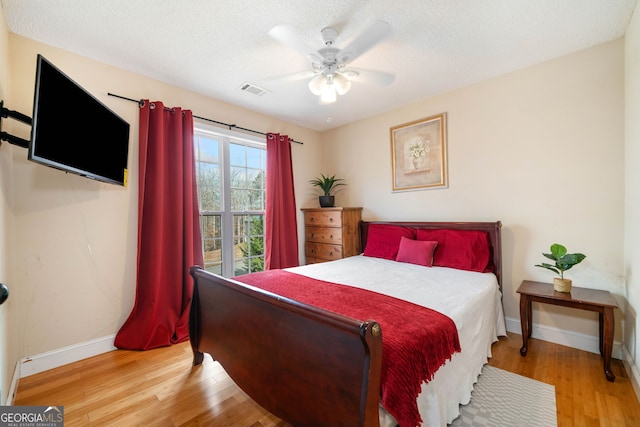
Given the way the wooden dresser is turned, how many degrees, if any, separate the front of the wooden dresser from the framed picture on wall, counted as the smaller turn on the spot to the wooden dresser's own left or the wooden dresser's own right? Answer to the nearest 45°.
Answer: approximately 135° to the wooden dresser's own left

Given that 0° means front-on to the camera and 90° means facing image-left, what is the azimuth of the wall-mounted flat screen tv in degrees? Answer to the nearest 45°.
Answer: approximately 315°

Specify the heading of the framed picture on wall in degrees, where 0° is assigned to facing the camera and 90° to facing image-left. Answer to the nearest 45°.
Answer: approximately 45°

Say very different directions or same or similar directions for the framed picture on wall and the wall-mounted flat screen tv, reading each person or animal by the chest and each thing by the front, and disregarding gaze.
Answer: very different directions

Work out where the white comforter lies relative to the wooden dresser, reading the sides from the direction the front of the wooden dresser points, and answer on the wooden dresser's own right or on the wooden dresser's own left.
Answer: on the wooden dresser's own left

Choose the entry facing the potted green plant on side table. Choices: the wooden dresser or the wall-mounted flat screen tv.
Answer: the wall-mounted flat screen tv

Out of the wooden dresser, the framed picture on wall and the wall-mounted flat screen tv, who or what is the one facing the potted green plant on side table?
the wall-mounted flat screen tv

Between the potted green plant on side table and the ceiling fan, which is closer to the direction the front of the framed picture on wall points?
the ceiling fan

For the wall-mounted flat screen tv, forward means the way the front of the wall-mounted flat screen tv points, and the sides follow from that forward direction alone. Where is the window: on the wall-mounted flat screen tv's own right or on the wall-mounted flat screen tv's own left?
on the wall-mounted flat screen tv's own left

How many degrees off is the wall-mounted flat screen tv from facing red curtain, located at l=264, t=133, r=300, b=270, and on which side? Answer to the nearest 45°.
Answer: approximately 45° to its left

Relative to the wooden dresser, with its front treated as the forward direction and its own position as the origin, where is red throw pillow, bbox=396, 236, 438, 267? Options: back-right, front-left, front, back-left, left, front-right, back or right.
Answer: left

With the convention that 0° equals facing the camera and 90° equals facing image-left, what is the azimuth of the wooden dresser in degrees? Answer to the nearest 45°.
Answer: approximately 45°

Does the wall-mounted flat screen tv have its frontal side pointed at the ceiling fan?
yes
